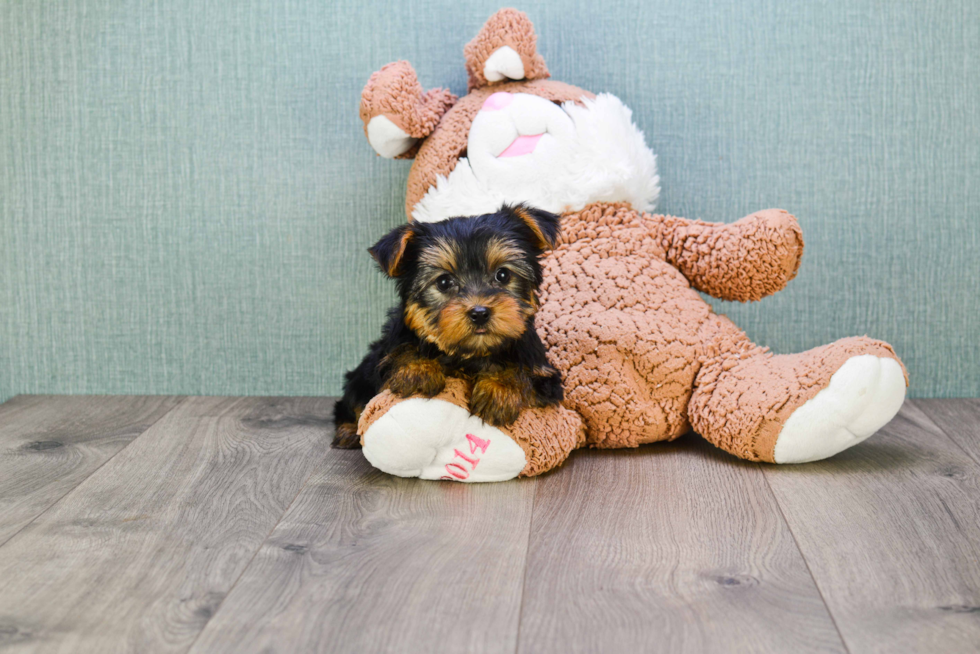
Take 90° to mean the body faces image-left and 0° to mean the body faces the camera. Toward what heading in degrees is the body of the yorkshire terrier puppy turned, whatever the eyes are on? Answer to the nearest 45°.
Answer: approximately 0°

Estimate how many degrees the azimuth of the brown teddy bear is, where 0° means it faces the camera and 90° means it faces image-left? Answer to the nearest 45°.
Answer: approximately 0°
